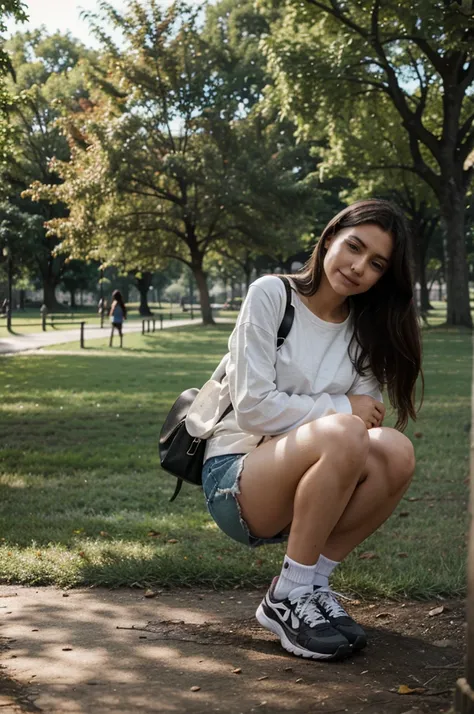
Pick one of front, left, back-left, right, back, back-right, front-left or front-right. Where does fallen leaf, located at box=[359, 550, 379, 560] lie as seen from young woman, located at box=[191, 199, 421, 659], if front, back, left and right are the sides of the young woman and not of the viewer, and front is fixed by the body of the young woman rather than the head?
back-left

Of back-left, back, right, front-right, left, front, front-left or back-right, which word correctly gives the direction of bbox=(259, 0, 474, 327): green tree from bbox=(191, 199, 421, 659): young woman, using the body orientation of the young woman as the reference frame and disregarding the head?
back-left

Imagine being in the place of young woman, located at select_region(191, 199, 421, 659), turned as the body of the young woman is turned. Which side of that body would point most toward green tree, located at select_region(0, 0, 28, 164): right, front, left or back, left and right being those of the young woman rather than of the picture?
back

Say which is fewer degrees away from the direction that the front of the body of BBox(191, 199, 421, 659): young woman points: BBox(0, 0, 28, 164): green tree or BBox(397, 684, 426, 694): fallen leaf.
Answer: the fallen leaf

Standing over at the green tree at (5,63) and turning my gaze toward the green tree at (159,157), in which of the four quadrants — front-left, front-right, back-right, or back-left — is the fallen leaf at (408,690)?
back-right

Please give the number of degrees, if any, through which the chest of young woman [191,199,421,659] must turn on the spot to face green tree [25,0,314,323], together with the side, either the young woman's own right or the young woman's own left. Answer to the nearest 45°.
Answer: approximately 135° to the young woman's own left

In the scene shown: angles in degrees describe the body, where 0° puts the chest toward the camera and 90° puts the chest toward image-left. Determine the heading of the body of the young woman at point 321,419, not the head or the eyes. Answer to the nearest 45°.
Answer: approximately 315°

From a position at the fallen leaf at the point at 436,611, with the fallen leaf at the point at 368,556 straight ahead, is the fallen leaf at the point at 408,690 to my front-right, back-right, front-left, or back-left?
back-left
